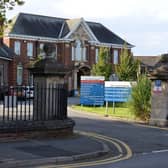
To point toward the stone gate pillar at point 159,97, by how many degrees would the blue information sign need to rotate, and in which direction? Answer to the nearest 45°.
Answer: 0° — it already faces it

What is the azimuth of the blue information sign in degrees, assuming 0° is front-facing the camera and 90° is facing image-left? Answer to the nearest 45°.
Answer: approximately 0°

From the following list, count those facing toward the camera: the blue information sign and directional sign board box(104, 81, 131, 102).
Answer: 2

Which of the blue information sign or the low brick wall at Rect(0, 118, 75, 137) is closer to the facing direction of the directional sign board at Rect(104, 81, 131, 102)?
the low brick wall
